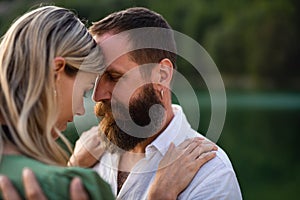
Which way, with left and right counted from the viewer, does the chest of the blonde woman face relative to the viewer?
facing away from the viewer and to the right of the viewer

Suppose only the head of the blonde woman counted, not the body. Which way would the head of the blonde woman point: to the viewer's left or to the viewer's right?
to the viewer's right

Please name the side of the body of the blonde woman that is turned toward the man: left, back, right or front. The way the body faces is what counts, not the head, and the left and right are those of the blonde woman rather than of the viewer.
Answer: front

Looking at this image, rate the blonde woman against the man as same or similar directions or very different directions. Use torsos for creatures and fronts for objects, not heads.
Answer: very different directions
